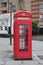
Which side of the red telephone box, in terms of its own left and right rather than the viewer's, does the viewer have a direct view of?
front
